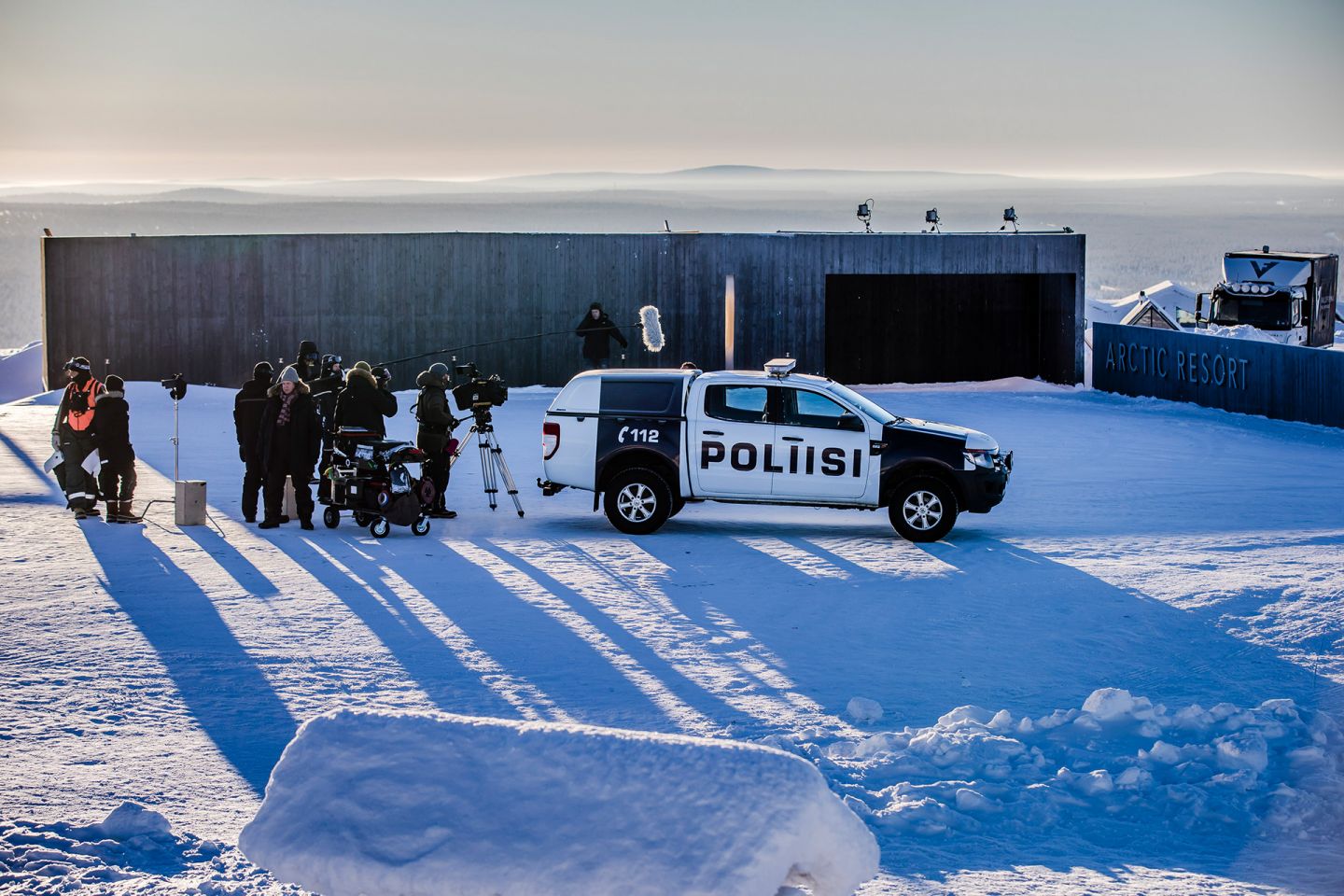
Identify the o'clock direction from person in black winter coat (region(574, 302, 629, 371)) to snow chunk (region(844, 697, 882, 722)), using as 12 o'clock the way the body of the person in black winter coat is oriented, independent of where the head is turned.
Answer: The snow chunk is roughly at 12 o'clock from the person in black winter coat.

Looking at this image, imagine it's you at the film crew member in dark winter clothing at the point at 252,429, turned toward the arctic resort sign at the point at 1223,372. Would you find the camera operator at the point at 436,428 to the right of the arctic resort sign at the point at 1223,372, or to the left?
right

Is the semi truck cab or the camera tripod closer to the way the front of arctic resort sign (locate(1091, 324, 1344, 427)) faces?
the camera tripod

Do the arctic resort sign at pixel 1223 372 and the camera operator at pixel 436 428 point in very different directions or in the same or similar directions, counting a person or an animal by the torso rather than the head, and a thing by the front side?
very different directions

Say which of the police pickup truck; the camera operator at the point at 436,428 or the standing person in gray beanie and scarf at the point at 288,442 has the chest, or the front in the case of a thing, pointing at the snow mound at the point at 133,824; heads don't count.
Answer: the standing person in gray beanie and scarf at the point at 288,442

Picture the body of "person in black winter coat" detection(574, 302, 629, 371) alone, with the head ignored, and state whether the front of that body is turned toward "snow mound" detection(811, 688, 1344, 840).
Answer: yes

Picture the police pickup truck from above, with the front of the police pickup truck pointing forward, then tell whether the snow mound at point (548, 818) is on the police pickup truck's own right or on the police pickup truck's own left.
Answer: on the police pickup truck's own right

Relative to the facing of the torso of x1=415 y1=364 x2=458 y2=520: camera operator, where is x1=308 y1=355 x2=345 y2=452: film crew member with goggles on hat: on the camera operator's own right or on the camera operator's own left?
on the camera operator's own left

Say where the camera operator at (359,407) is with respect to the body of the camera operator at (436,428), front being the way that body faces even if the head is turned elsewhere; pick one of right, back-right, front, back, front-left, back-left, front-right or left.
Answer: back

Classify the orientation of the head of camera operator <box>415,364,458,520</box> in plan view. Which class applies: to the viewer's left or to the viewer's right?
to the viewer's right

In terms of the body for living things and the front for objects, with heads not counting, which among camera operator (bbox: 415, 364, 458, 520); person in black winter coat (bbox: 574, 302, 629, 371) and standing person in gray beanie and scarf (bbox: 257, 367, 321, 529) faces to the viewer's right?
camera operator (bbox: 415, 364, 458, 520)

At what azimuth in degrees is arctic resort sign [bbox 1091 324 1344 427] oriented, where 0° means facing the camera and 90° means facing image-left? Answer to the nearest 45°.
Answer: approximately 45°

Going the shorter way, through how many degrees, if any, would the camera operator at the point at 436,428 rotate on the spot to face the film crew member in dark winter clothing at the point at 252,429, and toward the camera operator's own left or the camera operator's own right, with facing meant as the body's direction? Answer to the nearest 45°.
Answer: approximately 180°

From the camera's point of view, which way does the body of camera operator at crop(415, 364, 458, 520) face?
to the viewer's right

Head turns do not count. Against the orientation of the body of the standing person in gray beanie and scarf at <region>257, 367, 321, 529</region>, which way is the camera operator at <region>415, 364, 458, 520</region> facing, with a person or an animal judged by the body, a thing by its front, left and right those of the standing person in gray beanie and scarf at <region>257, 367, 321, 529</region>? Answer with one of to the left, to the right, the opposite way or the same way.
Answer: to the left
